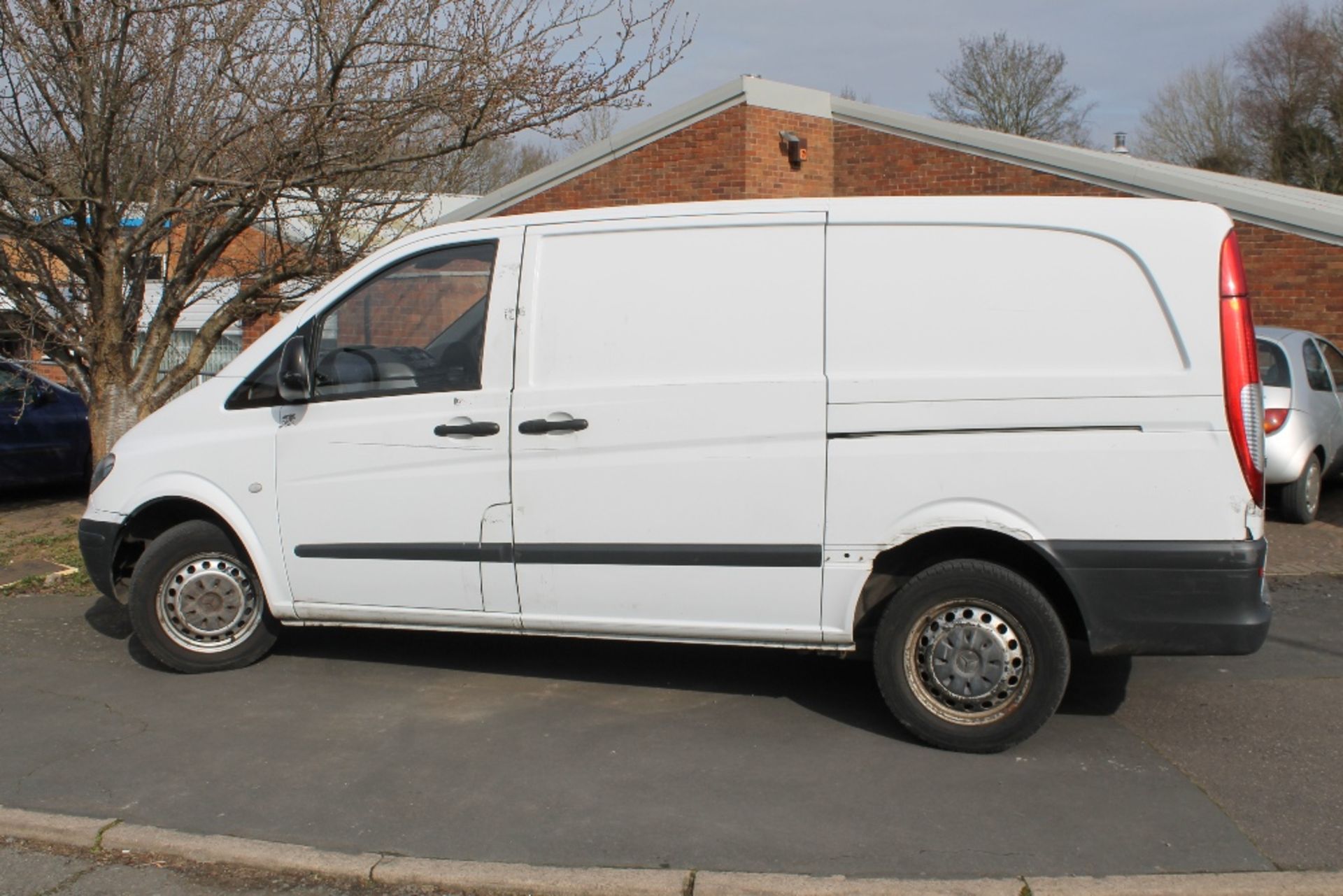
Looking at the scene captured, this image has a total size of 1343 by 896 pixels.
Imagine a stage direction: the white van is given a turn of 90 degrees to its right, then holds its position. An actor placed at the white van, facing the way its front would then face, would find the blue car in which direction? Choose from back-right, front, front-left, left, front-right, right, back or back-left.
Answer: front-left

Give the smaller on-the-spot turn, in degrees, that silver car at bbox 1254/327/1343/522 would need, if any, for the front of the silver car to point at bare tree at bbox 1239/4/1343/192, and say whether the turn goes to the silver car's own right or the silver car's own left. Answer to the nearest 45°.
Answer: approximately 45° to the silver car's own left

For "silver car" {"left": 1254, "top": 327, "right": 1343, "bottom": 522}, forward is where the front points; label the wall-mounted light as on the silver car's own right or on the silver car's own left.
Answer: on the silver car's own left

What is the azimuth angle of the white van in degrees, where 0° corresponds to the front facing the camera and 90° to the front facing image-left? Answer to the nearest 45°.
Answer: approximately 90°

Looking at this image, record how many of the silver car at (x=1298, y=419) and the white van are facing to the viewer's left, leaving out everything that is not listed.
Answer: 1

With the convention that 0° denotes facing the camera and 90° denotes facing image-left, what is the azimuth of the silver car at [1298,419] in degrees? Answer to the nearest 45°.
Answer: approximately 225°

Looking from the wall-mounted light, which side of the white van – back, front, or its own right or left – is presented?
right

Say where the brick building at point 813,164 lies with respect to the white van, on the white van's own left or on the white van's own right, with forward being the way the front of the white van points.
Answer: on the white van's own right

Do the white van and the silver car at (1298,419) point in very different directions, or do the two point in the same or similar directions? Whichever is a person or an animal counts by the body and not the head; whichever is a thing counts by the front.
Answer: very different directions

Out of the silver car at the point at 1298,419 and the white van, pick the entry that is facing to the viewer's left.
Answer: the white van
